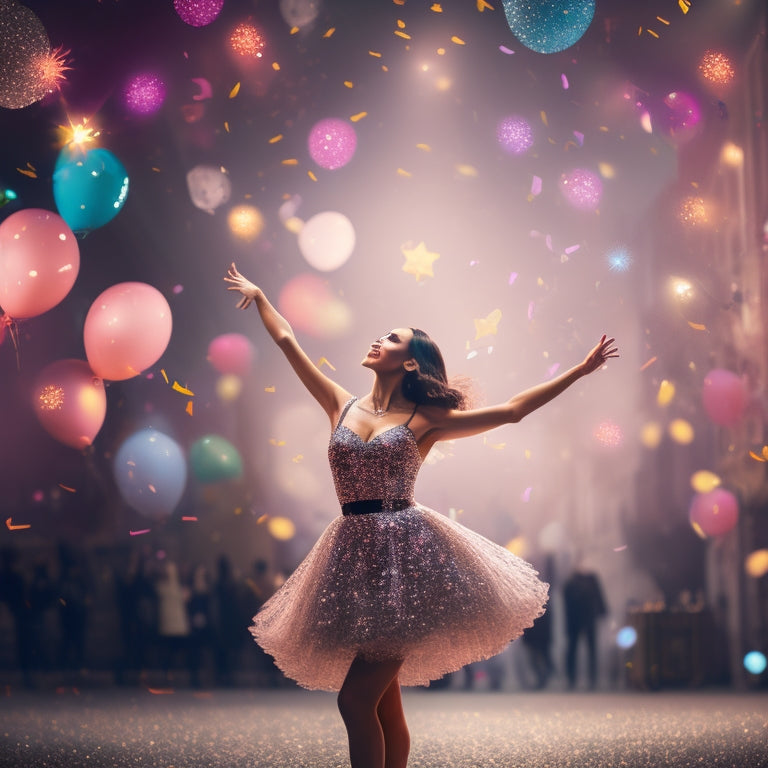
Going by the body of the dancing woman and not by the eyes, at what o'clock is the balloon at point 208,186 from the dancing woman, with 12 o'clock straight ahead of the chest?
The balloon is roughly at 4 o'clock from the dancing woman.

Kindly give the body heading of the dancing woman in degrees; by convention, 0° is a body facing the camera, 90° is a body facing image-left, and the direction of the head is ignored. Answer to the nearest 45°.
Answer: approximately 45°

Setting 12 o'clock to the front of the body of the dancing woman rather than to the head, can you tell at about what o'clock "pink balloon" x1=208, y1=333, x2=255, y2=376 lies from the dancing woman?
The pink balloon is roughly at 4 o'clock from the dancing woman.

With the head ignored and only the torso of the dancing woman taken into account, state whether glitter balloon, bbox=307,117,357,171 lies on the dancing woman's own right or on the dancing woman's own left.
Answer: on the dancing woman's own right

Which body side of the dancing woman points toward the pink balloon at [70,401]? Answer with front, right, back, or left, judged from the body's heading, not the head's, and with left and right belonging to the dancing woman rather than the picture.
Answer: right

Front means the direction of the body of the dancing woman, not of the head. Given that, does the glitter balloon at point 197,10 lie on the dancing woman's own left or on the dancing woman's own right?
on the dancing woman's own right

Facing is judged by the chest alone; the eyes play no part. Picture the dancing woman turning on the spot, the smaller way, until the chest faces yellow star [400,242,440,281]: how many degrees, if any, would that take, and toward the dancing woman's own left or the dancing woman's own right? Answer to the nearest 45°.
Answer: approximately 135° to the dancing woman's own right

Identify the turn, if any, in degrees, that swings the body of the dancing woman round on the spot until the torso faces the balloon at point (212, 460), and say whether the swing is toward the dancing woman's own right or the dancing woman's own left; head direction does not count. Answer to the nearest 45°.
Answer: approximately 135° to the dancing woman's own right
